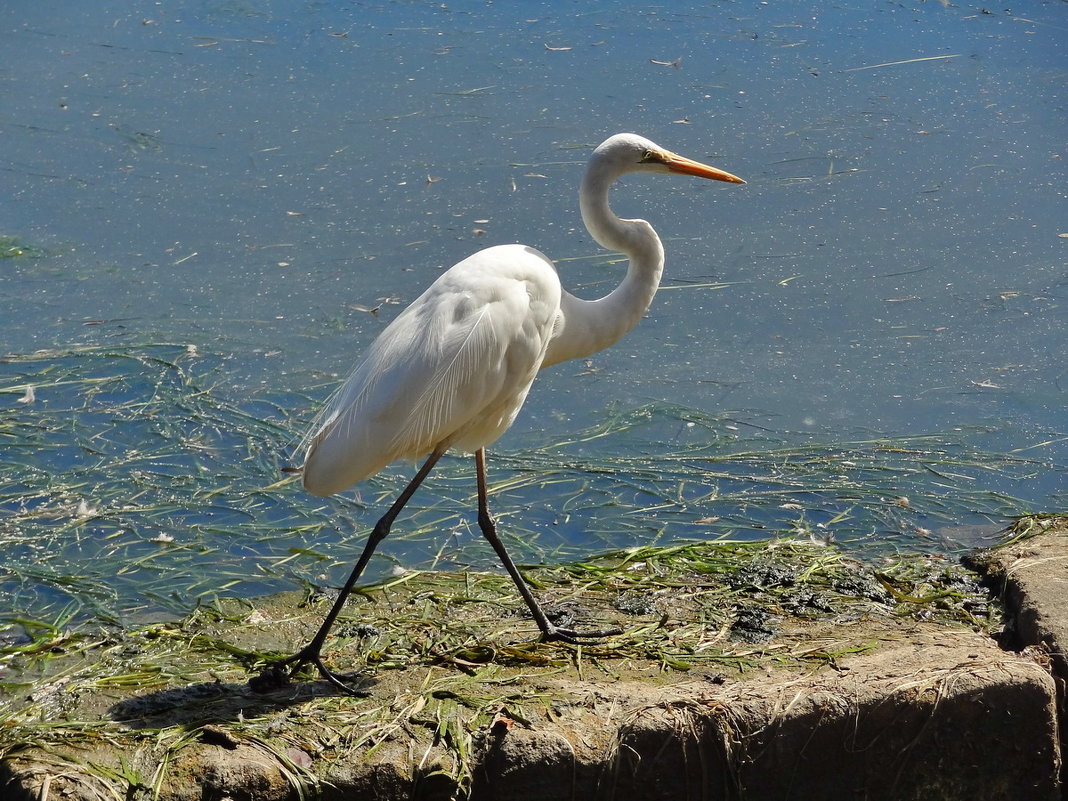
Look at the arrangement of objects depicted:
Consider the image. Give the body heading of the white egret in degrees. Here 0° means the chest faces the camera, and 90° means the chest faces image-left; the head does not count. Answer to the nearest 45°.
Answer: approximately 270°
